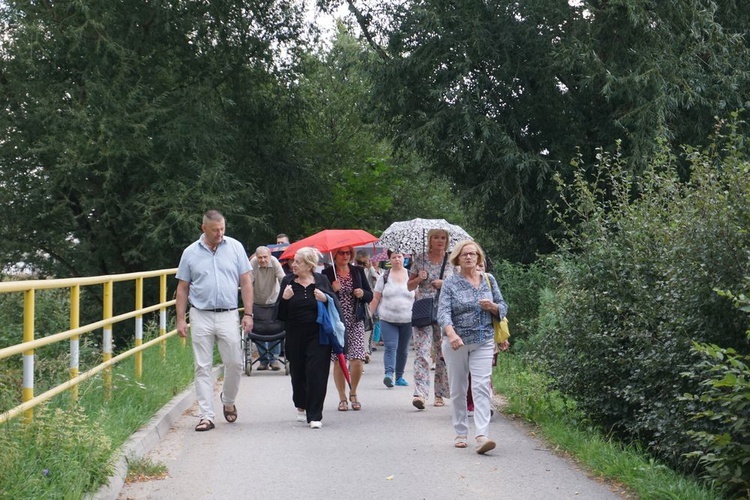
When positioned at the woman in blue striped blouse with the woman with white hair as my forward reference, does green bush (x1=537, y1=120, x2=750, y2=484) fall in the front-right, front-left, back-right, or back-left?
back-right

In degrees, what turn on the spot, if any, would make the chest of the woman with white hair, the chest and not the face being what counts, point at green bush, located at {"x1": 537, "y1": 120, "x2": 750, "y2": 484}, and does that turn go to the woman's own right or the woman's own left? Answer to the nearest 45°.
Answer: approximately 45° to the woman's own left

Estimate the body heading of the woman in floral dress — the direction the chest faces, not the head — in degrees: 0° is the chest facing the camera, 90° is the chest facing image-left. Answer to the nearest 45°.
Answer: approximately 0°

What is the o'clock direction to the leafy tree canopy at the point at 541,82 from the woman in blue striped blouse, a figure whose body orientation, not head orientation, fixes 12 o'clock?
The leafy tree canopy is roughly at 6 o'clock from the woman in blue striped blouse.

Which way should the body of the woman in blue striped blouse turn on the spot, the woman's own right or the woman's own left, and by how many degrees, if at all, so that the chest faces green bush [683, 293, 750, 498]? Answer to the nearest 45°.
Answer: approximately 45° to the woman's own left
